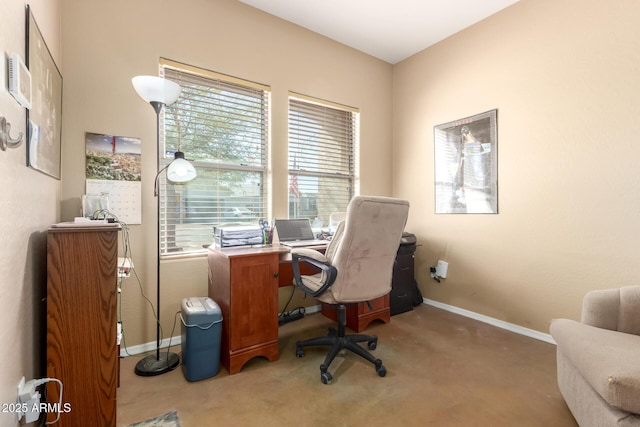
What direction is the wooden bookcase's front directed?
to the viewer's right

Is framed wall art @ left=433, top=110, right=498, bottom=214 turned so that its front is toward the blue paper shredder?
yes

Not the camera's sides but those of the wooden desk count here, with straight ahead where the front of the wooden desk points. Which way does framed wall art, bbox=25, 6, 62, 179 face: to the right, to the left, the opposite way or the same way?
to the left

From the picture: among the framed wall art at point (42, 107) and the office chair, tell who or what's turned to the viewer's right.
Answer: the framed wall art

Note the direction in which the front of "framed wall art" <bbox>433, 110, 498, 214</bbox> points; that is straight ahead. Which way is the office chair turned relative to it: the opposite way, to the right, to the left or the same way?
to the right

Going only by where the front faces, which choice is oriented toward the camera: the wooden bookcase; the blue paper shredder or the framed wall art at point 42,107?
the blue paper shredder

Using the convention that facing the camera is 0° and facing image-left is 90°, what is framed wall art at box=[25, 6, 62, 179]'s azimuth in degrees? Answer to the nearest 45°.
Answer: approximately 270°

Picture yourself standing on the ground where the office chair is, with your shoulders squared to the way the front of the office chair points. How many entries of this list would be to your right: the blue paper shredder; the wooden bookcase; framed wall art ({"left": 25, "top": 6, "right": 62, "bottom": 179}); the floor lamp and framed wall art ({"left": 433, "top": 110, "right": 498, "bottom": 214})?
1

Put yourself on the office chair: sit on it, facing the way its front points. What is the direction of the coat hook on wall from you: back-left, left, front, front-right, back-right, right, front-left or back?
left

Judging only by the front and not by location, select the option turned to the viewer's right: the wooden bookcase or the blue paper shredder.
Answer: the wooden bookcase

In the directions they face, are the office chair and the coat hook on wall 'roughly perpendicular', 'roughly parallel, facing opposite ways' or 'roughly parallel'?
roughly perpendicular

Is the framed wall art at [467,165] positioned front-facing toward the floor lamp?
yes

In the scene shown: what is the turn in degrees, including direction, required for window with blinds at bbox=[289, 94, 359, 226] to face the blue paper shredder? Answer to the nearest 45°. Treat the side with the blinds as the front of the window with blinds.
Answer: approximately 90° to its right

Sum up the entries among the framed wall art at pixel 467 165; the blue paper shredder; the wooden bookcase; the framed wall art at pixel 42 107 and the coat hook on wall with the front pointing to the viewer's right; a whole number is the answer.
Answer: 3

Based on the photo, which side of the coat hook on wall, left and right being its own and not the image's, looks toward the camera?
right

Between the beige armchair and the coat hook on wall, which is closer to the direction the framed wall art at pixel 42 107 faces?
the beige armchair

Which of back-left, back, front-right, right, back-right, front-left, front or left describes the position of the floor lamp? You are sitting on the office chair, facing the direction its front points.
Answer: front-left

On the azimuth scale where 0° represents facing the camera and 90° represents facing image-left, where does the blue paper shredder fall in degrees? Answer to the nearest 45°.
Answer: approximately 0°

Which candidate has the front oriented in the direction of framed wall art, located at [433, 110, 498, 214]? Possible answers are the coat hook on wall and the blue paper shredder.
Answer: the coat hook on wall

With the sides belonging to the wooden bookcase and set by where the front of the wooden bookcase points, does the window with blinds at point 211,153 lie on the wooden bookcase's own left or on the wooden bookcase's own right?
on the wooden bookcase's own left

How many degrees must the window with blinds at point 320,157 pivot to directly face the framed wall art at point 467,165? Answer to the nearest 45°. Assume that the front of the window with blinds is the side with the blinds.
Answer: approximately 45° to its left
